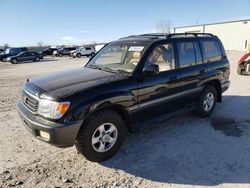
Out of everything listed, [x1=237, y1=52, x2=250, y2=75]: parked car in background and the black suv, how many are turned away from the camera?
0

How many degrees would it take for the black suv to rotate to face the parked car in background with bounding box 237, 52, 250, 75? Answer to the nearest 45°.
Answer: approximately 180°

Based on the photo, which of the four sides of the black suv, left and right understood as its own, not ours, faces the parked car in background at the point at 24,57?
right

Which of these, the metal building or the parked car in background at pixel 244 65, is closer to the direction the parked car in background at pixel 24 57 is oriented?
the parked car in background

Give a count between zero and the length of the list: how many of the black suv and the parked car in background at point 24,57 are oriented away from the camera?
0

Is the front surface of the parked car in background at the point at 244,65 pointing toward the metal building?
no

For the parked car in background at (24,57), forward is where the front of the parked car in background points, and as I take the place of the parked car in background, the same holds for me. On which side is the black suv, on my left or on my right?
on my left

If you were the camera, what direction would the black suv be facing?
facing the viewer and to the left of the viewer

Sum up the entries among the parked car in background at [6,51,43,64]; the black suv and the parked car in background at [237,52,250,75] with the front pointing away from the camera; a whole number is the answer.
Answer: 0

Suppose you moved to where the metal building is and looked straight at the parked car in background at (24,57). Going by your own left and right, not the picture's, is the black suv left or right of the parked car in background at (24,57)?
left
